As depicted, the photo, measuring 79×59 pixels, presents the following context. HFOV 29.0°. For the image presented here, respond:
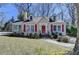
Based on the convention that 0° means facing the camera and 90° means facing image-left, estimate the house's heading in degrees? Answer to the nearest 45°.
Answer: approximately 0°
